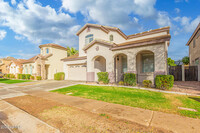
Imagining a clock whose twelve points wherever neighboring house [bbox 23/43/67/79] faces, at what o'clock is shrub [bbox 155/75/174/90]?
The shrub is roughly at 10 o'clock from the neighboring house.

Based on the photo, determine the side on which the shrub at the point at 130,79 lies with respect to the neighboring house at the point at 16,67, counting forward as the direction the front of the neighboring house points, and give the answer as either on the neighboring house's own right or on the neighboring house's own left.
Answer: on the neighboring house's own left

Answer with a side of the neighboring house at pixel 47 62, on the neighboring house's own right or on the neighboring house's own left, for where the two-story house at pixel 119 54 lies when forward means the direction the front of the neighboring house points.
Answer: on the neighboring house's own left

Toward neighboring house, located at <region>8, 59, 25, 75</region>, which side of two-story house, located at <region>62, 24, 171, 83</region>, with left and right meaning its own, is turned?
right

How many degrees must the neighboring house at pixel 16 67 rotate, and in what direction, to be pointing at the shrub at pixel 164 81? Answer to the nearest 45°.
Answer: approximately 45° to its left

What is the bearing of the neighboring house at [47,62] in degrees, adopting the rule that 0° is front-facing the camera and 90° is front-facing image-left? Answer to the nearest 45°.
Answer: approximately 45°
